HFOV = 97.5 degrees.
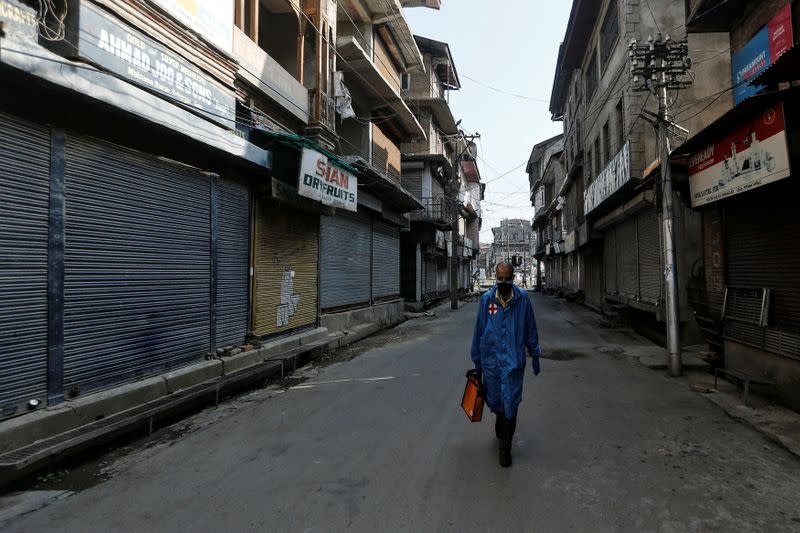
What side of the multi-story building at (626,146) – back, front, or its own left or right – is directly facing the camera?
left

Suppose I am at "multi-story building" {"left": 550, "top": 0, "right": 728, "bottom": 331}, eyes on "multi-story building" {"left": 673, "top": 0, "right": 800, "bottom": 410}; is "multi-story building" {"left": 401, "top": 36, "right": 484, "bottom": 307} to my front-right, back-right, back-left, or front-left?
back-right

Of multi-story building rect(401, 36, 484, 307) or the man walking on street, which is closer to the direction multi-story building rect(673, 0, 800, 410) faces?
the man walking on street

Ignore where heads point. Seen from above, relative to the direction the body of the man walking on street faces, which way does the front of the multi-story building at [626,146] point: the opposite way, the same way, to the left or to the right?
to the right

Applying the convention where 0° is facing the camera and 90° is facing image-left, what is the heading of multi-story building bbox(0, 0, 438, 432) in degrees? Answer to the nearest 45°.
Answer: approximately 315°

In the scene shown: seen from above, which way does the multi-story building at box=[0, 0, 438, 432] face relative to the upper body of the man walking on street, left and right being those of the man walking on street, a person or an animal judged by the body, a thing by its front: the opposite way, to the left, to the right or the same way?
to the left

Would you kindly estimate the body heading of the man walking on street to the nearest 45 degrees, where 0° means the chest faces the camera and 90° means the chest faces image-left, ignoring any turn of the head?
approximately 0°

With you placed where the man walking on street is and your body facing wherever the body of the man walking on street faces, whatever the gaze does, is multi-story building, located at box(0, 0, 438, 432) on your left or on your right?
on your right

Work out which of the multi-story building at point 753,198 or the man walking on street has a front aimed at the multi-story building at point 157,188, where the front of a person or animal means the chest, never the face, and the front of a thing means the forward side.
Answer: the multi-story building at point 753,198

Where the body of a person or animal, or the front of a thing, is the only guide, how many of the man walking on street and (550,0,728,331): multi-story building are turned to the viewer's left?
1

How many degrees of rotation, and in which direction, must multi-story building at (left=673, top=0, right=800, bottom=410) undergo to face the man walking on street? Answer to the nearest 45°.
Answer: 0° — it already faces them
